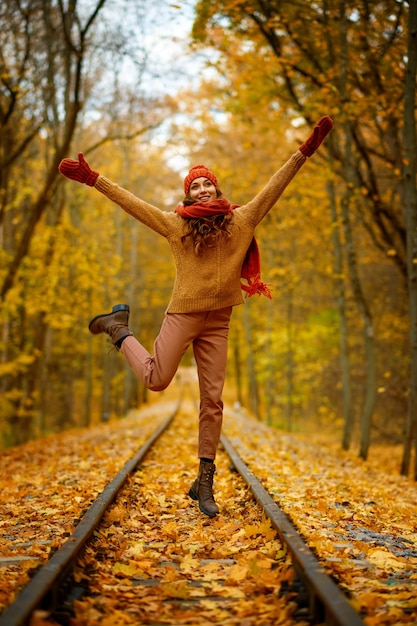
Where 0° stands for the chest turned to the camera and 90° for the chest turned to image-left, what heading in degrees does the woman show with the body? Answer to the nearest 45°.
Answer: approximately 0°

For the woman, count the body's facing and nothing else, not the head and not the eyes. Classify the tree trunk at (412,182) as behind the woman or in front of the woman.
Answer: behind
